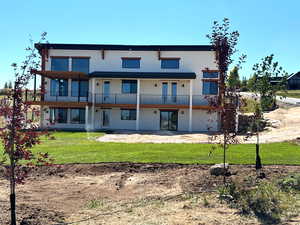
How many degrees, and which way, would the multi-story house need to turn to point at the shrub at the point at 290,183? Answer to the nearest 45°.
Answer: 0° — it already faces it

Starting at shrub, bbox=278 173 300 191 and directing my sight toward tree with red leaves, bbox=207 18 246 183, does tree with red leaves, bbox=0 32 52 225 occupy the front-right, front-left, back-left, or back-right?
front-left

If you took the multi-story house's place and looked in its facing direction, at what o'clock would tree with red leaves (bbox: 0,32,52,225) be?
The tree with red leaves is roughly at 12 o'clock from the multi-story house.

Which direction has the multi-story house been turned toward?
toward the camera

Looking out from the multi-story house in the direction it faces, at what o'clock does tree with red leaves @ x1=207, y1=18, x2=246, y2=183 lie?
The tree with red leaves is roughly at 12 o'clock from the multi-story house.

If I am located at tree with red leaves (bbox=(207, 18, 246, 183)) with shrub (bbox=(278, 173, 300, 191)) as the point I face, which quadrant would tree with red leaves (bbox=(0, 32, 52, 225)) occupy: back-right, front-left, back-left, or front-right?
back-right

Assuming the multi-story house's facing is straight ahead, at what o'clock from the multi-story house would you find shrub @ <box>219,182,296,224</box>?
The shrub is roughly at 12 o'clock from the multi-story house.

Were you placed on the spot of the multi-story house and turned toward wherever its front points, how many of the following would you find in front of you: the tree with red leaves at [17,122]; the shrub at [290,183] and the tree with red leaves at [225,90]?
3
